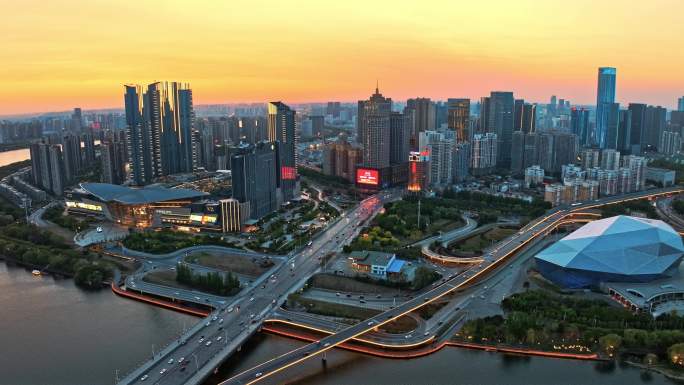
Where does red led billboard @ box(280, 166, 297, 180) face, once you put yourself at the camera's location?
facing the viewer

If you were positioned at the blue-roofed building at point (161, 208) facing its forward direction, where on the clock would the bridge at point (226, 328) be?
The bridge is roughly at 12 o'clock from the blue-roofed building.

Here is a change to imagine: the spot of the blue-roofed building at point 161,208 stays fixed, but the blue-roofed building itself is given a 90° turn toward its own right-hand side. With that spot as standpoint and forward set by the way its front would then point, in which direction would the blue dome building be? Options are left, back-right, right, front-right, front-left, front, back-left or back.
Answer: back-left

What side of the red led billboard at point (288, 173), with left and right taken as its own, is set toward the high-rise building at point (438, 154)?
left

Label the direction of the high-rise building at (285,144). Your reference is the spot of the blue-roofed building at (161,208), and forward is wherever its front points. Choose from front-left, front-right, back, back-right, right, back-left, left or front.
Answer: back-left

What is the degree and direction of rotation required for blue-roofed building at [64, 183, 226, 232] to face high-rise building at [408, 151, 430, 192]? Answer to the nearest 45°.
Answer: approximately 90° to its left

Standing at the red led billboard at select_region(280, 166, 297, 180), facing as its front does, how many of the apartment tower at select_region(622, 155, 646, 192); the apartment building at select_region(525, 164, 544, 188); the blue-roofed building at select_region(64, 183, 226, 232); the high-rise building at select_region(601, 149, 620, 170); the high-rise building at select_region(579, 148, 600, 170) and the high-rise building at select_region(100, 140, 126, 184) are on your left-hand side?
4

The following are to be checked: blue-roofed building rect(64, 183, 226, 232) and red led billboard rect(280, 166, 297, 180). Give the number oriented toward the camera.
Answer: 2

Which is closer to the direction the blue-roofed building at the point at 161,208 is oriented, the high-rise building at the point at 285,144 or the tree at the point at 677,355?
the tree

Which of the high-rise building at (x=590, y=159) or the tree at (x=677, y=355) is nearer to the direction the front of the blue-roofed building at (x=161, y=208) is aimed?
the tree

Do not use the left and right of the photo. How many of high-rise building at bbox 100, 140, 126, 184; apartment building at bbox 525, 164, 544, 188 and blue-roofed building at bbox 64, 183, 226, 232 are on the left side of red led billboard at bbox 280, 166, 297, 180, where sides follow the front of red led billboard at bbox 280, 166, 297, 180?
1

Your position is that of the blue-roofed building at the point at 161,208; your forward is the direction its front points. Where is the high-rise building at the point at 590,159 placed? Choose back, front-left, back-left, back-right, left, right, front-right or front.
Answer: left

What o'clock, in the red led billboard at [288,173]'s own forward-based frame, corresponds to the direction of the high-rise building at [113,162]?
The high-rise building is roughly at 4 o'clock from the red led billboard.

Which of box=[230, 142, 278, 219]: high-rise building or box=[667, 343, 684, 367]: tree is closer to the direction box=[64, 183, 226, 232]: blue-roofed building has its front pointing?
the tree
